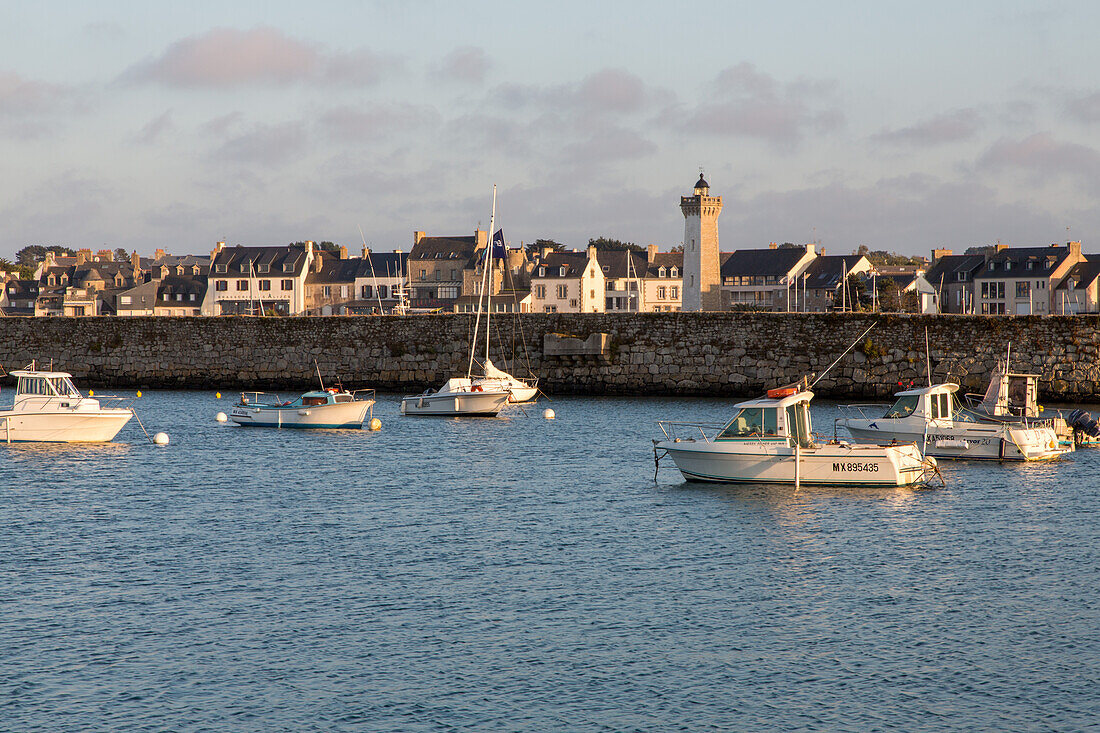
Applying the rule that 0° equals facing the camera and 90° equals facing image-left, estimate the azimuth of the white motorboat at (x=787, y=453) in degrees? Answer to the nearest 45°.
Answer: approximately 90°

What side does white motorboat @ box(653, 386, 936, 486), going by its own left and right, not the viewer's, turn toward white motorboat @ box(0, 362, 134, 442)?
front

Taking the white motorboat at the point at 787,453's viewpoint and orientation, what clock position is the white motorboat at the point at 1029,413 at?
the white motorboat at the point at 1029,413 is roughly at 4 o'clock from the white motorboat at the point at 787,453.
